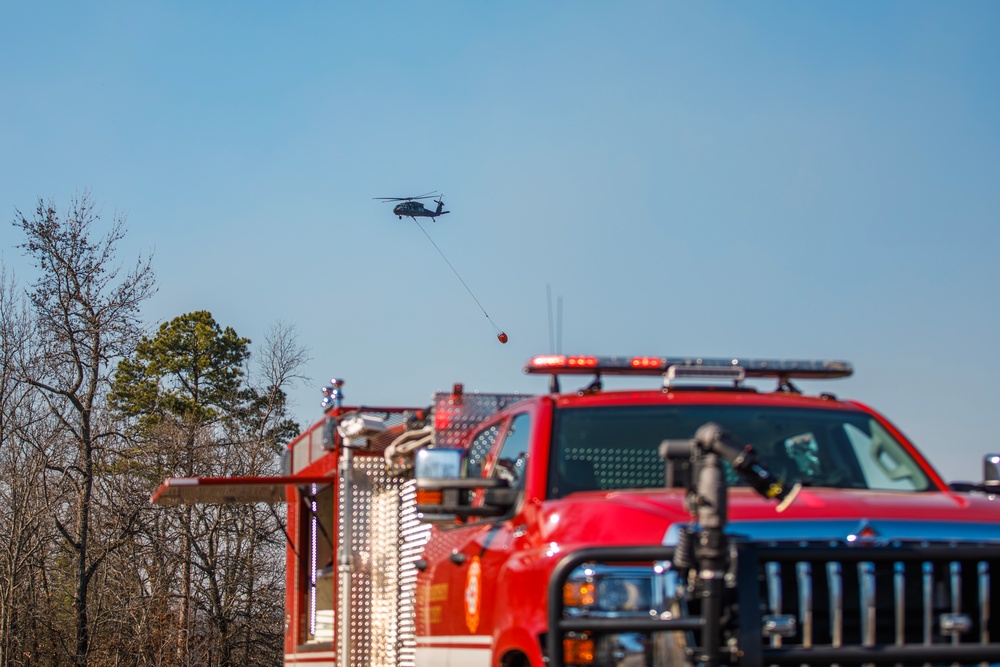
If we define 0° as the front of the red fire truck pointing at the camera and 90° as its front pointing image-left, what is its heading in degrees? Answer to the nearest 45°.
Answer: approximately 315°

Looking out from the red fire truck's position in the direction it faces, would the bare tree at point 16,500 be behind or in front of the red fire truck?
behind
